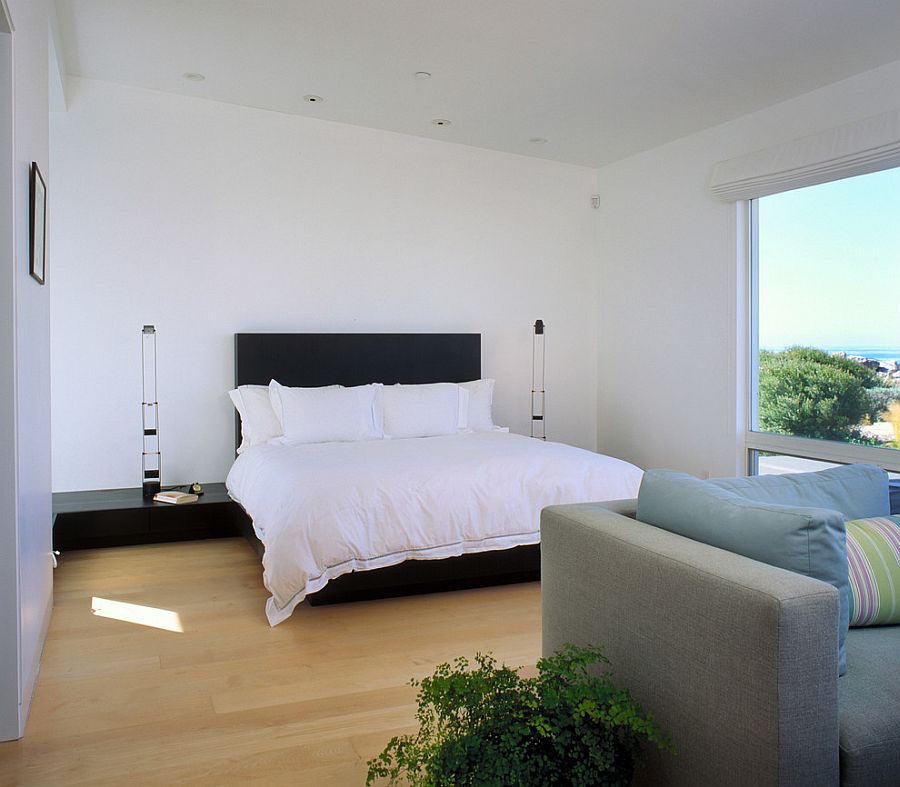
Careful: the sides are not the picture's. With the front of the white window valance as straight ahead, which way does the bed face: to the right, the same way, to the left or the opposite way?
to the left

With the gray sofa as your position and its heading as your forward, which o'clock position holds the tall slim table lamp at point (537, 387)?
The tall slim table lamp is roughly at 7 o'clock from the gray sofa.

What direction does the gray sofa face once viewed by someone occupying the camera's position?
facing the viewer and to the right of the viewer

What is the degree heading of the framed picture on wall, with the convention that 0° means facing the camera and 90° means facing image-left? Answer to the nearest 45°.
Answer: approximately 270°

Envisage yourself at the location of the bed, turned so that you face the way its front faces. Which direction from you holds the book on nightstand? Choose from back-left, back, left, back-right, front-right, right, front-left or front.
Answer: back-right

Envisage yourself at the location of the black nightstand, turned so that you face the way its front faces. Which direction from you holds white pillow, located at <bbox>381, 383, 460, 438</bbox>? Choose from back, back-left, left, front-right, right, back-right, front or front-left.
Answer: left

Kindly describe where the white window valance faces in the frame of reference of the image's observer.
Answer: facing the viewer and to the left of the viewer

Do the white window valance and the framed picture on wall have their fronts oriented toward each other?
yes

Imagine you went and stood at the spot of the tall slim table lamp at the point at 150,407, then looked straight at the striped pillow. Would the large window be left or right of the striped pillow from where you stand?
left

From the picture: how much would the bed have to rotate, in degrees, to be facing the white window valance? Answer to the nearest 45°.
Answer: approximately 90° to its left

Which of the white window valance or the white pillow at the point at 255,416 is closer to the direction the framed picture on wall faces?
the white window valance

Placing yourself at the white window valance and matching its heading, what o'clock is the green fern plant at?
The green fern plant is roughly at 11 o'clock from the white window valance.
